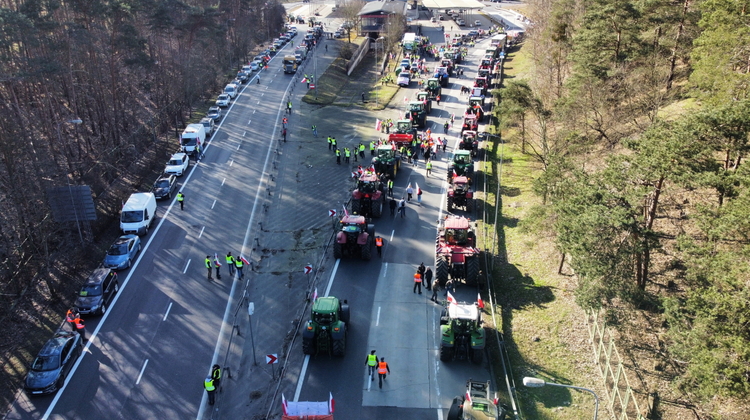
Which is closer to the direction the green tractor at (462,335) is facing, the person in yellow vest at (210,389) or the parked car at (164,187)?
the parked car

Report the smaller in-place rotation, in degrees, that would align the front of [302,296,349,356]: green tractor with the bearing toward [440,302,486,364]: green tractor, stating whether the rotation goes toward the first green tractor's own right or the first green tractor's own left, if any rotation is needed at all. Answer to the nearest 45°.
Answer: approximately 90° to the first green tractor's own right

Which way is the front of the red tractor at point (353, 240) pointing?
away from the camera

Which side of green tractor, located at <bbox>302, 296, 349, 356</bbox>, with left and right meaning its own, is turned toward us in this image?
back

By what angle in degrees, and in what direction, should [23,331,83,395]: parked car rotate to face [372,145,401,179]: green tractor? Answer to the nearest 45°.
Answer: approximately 180°

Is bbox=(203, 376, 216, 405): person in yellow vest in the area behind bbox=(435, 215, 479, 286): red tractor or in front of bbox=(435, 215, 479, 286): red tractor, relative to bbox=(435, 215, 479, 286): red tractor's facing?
behind

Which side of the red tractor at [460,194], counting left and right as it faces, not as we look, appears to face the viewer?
back

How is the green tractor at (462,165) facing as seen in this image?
away from the camera

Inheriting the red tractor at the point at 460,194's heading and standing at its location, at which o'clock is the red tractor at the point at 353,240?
the red tractor at the point at 353,240 is roughly at 7 o'clock from the red tractor at the point at 460,194.

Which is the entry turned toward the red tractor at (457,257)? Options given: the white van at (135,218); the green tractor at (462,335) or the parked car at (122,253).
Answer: the green tractor

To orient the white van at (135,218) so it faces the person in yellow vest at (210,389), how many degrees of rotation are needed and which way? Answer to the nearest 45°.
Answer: approximately 45° to its left

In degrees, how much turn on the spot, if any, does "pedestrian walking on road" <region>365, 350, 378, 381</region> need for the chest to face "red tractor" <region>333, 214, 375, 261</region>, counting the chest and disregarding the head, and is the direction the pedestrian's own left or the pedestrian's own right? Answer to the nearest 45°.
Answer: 0° — they already face it

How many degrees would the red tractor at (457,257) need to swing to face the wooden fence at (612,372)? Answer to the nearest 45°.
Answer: approximately 135° to its right
